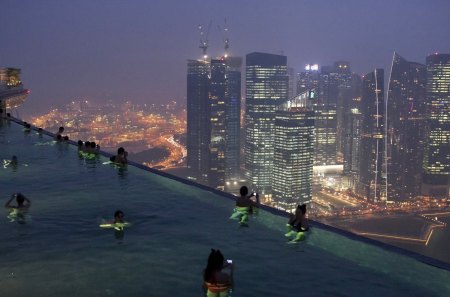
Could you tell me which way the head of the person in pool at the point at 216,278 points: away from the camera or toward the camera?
away from the camera

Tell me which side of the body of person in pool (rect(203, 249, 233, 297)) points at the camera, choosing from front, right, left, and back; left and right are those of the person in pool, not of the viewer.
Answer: back

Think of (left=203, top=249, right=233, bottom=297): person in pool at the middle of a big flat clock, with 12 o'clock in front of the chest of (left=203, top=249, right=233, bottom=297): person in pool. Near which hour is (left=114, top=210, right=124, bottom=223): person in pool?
(left=114, top=210, right=124, bottom=223): person in pool is roughly at 11 o'clock from (left=203, top=249, right=233, bottom=297): person in pool.
